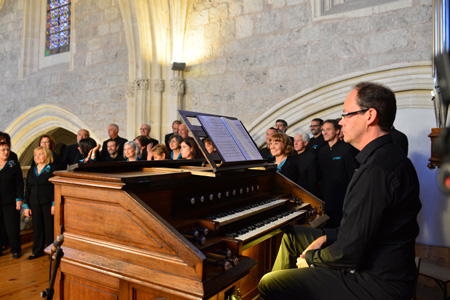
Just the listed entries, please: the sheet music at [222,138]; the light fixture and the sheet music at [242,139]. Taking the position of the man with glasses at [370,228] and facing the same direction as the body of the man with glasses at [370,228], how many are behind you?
0

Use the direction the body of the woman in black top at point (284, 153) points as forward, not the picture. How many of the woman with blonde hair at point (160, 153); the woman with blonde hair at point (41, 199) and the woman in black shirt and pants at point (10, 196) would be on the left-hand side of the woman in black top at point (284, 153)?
0

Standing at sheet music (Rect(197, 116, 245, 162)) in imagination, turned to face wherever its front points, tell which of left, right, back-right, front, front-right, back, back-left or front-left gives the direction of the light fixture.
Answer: back-left

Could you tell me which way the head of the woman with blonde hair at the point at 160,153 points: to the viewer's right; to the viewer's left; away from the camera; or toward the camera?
toward the camera

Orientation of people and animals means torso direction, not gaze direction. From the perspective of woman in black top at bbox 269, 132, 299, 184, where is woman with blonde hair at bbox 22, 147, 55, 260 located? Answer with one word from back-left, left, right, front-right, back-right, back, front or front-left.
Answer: front-right

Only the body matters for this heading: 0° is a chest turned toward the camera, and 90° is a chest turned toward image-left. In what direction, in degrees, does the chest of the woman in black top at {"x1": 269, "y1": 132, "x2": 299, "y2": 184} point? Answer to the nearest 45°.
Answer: approximately 45°

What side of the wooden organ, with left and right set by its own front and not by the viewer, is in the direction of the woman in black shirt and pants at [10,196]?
back

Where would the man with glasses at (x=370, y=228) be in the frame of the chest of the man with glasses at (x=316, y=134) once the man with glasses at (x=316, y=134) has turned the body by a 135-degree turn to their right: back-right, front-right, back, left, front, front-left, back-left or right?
back

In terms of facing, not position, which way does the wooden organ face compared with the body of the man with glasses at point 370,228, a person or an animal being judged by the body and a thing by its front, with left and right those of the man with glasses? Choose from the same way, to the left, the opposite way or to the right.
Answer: the opposite way

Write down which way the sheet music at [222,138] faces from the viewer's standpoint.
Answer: facing the viewer and to the right of the viewer

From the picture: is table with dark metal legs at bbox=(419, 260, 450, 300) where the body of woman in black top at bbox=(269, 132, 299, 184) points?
no

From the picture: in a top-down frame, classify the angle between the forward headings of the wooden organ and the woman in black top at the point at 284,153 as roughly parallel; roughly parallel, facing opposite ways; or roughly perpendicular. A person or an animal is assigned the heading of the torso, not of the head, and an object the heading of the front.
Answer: roughly perpendicular

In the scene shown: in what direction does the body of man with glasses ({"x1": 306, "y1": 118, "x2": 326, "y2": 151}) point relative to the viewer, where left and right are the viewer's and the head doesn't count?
facing the viewer and to the left of the viewer

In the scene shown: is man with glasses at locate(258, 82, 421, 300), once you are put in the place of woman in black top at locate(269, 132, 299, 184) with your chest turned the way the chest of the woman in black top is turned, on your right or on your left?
on your left

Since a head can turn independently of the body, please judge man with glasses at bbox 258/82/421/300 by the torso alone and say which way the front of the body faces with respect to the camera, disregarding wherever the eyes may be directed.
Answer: to the viewer's left

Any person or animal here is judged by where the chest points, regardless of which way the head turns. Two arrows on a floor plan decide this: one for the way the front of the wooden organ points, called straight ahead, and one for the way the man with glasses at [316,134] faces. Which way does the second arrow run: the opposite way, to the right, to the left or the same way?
to the right
